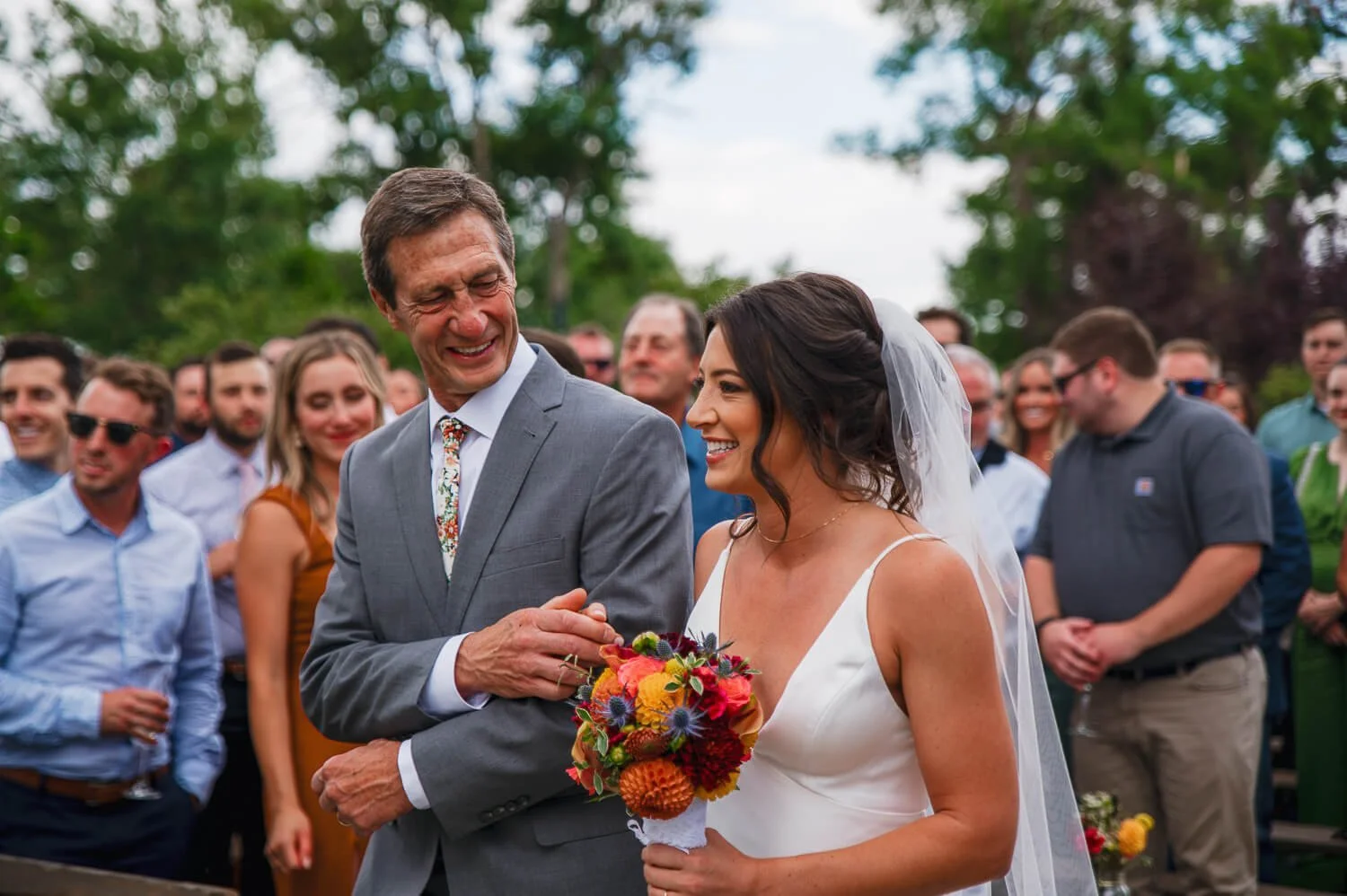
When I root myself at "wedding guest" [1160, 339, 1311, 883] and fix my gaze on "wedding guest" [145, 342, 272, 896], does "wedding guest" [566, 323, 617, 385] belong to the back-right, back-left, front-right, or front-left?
front-right

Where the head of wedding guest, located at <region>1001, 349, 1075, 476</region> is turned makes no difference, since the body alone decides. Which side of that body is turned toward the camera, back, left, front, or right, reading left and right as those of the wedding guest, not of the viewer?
front

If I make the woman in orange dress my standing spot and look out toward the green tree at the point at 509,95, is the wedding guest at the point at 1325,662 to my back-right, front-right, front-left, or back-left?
front-right

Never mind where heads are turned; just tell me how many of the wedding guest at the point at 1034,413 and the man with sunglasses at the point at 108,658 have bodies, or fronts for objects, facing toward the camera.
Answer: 2

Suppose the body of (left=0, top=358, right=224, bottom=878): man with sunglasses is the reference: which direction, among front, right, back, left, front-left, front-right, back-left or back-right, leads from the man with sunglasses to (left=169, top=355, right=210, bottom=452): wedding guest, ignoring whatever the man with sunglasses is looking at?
back

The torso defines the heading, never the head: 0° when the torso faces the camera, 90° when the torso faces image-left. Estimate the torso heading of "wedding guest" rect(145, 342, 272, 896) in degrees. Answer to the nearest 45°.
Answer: approximately 315°

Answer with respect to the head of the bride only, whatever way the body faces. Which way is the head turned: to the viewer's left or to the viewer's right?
to the viewer's left

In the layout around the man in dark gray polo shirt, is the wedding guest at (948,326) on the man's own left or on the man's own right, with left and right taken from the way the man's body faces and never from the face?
on the man's own right

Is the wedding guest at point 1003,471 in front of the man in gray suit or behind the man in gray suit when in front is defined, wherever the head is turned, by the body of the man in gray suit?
behind

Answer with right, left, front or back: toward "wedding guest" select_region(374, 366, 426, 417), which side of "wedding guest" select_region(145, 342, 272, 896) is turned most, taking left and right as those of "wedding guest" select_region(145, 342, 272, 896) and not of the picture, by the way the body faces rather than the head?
back

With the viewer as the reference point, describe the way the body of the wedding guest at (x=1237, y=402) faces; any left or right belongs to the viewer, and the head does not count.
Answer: facing the viewer and to the left of the viewer

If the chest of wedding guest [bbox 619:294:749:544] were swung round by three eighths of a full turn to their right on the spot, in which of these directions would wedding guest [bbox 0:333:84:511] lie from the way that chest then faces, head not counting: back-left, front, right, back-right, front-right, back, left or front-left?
left
